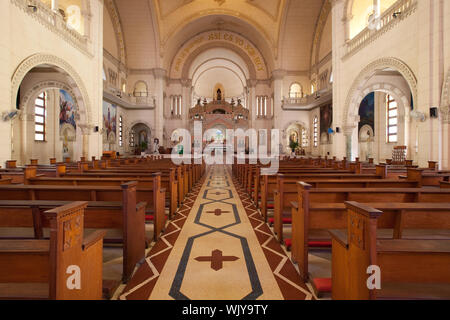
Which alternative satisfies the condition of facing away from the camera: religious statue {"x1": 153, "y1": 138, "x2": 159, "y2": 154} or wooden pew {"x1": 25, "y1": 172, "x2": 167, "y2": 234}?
the wooden pew

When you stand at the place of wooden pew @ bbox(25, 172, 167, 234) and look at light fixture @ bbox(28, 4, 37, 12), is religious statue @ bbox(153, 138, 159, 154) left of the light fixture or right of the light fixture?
right

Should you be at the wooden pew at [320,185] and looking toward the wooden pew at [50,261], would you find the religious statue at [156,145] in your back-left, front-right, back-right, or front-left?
back-right

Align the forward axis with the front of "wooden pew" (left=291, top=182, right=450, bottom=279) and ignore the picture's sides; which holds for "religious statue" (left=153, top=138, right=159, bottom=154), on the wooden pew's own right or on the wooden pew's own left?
on the wooden pew's own left

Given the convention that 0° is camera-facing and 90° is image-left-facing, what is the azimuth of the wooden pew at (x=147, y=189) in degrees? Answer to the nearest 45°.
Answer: approximately 180°

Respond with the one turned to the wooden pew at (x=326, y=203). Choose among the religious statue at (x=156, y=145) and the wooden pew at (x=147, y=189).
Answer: the religious statue

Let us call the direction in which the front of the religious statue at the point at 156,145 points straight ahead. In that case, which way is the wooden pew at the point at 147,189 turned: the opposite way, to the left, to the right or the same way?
the opposite way

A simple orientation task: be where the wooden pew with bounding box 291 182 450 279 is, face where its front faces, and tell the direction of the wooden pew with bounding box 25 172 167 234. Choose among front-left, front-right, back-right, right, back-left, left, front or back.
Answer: left

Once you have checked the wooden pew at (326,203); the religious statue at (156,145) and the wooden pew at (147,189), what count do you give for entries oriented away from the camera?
2

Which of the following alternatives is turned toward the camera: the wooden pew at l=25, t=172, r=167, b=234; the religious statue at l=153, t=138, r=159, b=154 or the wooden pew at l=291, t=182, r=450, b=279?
the religious statue

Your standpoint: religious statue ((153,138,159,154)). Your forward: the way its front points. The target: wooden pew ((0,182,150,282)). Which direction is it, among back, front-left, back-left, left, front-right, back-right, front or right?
front

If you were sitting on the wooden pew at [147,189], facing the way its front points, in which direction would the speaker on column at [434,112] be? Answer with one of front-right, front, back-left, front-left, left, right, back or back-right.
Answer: right

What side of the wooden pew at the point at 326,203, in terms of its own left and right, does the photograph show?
back

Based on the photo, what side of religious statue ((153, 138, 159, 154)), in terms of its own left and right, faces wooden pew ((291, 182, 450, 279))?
front

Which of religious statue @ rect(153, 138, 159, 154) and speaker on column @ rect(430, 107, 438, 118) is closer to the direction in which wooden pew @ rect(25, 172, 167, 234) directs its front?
the religious statue

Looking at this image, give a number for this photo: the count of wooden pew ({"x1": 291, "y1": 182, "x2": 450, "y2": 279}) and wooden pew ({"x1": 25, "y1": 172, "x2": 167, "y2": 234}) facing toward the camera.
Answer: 0

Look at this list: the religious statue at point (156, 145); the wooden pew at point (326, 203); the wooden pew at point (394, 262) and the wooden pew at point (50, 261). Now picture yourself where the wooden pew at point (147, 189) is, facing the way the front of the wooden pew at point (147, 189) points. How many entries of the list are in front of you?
1

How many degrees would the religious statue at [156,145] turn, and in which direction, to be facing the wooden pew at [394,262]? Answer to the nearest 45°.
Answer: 0° — it already faces it

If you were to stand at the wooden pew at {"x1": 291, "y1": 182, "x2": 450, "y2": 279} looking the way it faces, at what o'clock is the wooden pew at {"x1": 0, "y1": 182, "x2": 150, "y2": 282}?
the wooden pew at {"x1": 0, "y1": 182, "x2": 150, "y2": 282} is roughly at 8 o'clock from the wooden pew at {"x1": 291, "y1": 182, "x2": 450, "y2": 279}.

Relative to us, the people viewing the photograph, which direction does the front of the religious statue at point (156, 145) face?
facing the viewer
